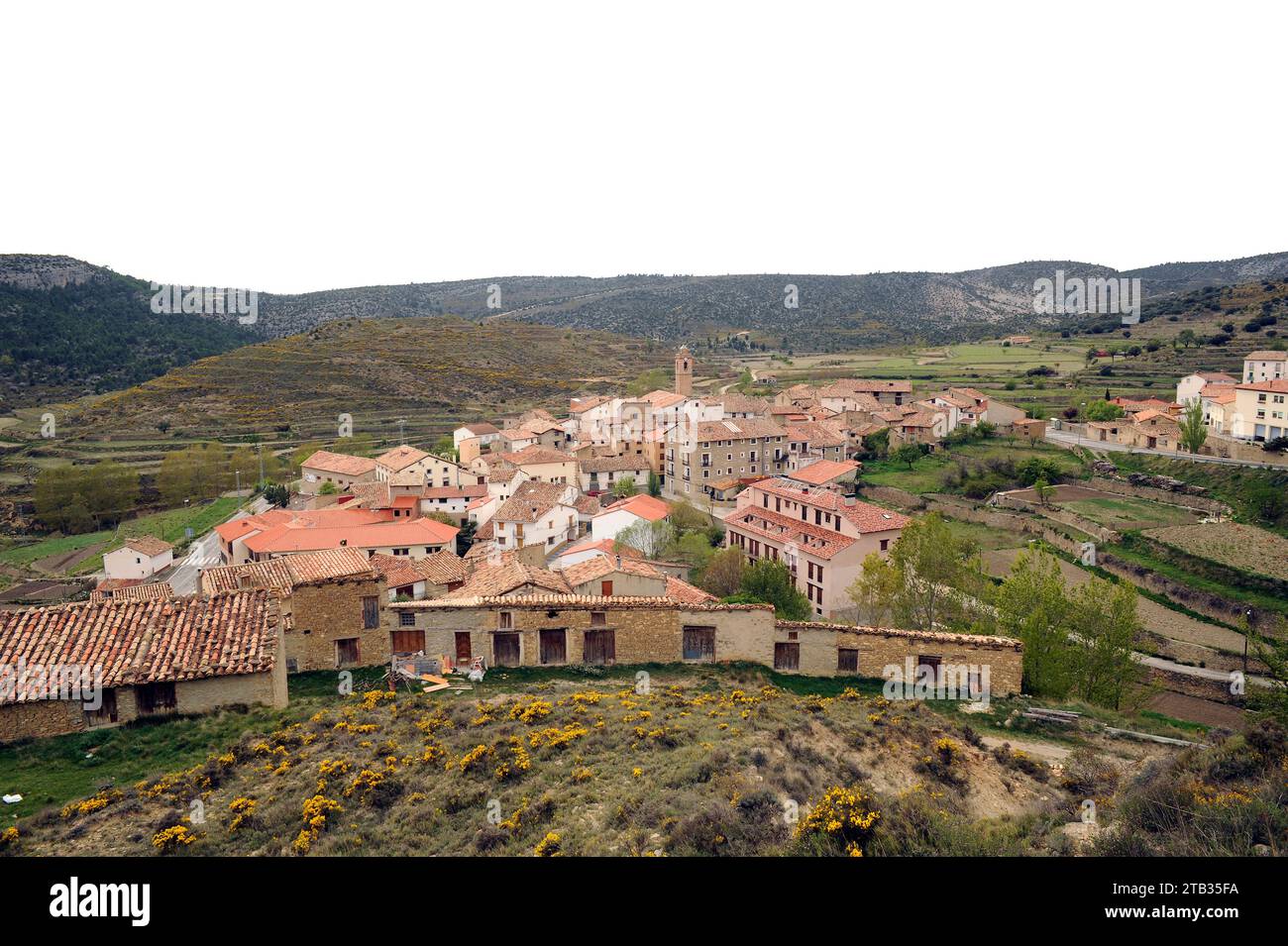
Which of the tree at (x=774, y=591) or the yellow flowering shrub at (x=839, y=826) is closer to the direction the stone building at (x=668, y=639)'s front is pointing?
the yellow flowering shrub

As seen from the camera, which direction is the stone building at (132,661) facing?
toward the camera

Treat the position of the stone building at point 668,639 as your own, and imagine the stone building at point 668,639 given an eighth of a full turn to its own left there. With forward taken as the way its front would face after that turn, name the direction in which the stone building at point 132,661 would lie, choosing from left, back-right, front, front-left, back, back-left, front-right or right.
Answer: right

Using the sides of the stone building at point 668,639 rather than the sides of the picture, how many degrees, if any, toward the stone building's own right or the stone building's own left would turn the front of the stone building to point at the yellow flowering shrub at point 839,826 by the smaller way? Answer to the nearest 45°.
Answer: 0° — it already faces it

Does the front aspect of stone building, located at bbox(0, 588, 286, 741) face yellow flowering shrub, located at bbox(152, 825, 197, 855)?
yes

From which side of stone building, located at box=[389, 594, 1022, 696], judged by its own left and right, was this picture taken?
front

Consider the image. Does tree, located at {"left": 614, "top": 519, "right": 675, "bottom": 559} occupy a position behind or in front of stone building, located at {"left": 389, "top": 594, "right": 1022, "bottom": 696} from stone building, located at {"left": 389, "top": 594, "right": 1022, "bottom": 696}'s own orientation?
behind
